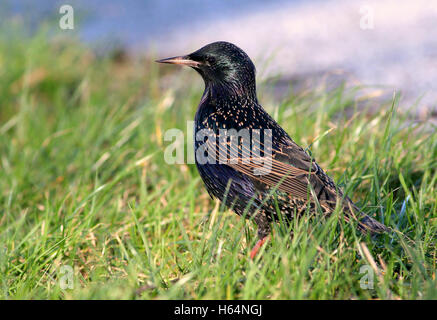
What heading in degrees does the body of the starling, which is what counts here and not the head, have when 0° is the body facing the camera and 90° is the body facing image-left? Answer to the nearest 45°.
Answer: approximately 90°
